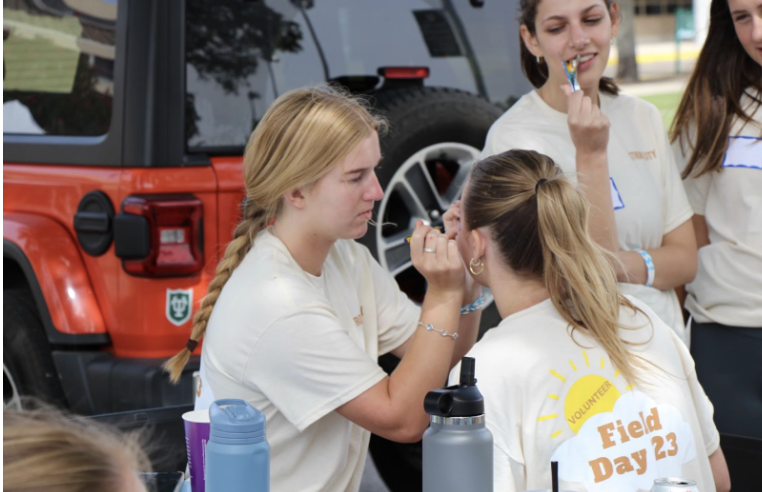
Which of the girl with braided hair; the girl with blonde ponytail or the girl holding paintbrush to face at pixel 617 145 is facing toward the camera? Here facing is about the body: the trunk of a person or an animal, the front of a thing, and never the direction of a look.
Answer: the girl holding paintbrush to face

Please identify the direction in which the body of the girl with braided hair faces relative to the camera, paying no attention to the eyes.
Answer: to the viewer's right

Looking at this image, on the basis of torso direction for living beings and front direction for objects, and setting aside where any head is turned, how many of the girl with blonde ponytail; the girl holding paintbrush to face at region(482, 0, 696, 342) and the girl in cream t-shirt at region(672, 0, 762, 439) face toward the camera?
2

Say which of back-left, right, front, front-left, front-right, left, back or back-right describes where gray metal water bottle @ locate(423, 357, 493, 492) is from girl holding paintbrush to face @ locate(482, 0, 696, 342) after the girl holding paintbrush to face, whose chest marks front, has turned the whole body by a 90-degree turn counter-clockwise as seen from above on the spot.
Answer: right

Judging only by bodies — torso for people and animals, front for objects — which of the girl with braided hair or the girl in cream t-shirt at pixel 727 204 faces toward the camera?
the girl in cream t-shirt

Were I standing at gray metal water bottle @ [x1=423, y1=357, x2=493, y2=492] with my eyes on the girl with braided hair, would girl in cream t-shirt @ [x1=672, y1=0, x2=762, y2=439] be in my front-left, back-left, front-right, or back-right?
front-right

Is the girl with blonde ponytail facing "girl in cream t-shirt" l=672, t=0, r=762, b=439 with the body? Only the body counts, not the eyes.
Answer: no

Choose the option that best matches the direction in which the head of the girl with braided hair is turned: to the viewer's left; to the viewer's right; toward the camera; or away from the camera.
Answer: to the viewer's right

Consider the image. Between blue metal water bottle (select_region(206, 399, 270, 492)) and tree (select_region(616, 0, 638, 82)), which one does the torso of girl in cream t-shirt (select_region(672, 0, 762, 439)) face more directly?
the blue metal water bottle

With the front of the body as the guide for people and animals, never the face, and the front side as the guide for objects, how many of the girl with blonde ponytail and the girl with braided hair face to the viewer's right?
1

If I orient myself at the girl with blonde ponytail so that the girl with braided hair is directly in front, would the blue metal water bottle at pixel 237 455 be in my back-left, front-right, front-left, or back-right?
front-left

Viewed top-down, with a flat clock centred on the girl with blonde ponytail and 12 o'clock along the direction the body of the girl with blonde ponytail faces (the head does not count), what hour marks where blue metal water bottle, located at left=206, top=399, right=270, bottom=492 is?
The blue metal water bottle is roughly at 9 o'clock from the girl with blonde ponytail.

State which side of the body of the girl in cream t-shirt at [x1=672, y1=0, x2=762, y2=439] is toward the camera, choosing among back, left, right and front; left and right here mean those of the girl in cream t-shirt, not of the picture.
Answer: front

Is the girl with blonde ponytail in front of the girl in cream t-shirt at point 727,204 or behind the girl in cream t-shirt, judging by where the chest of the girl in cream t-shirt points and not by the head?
in front

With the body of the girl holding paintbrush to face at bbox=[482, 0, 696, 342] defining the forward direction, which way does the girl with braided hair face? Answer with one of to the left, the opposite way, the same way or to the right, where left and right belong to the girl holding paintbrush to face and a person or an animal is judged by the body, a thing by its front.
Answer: to the left

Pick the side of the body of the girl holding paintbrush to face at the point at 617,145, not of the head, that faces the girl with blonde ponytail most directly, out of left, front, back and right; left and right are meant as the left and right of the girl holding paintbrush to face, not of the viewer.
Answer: front

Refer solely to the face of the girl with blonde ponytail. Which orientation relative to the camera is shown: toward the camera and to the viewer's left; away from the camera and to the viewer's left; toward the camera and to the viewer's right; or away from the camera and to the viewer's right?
away from the camera and to the viewer's left

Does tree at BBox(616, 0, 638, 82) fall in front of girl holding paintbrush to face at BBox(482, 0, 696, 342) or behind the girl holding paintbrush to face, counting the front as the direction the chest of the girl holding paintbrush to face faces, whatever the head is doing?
behind

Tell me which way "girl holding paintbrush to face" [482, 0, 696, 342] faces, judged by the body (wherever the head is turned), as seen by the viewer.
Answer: toward the camera

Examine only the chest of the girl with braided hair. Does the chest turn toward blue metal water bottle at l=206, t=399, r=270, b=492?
no

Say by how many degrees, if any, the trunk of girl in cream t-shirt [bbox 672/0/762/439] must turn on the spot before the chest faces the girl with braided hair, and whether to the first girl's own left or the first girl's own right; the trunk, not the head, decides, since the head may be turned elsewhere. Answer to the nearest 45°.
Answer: approximately 45° to the first girl's own right
